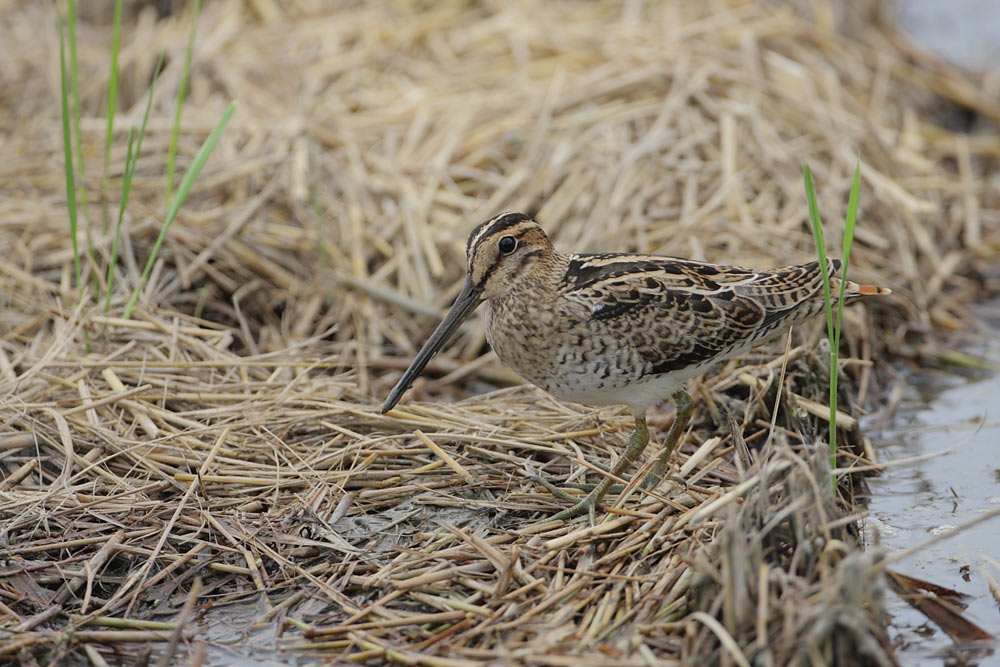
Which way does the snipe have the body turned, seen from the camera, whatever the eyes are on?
to the viewer's left
